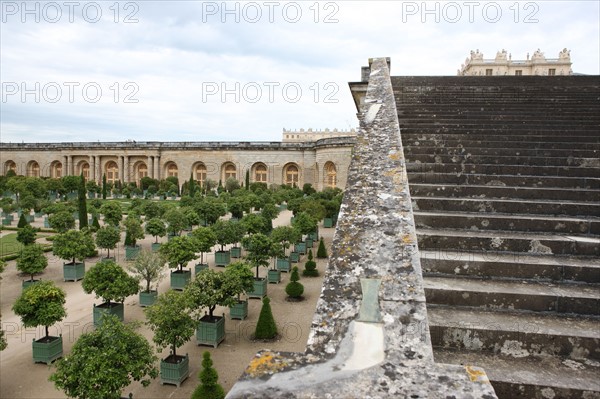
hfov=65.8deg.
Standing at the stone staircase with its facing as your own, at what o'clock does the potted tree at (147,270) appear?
The potted tree is roughly at 4 o'clock from the stone staircase.

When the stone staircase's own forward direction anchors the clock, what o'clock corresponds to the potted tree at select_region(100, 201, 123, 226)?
The potted tree is roughly at 4 o'clock from the stone staircase.

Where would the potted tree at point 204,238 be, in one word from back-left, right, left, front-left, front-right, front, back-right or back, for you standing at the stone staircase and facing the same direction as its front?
back-right

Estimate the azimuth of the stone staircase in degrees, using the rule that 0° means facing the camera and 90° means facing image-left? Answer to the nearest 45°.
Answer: approximately 0°

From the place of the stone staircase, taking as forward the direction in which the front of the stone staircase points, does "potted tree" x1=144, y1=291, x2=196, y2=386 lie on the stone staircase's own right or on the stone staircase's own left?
on the stone staircase's own right

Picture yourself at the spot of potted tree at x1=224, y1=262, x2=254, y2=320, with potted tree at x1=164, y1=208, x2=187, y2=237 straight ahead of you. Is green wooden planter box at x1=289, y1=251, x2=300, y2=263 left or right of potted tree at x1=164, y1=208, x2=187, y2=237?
right

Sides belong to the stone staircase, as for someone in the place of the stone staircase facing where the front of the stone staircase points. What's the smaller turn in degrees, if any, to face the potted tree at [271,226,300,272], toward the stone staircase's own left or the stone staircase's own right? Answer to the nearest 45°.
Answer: approximately 135° to the stone staircase's own right

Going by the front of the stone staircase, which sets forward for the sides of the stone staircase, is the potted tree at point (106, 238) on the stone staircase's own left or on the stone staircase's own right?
on the stone staircase's own right
